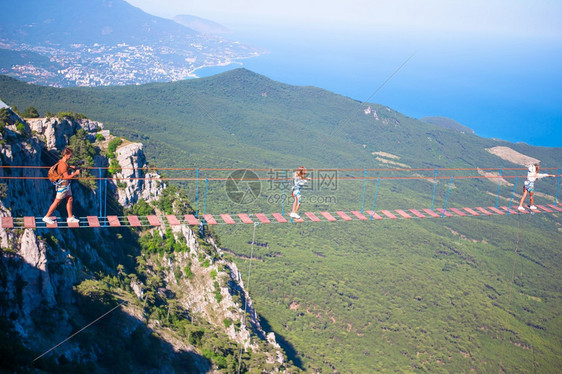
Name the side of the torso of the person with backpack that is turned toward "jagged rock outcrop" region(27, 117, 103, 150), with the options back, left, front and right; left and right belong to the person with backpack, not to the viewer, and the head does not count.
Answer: left

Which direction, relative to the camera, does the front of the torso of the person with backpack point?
to the viewer's right

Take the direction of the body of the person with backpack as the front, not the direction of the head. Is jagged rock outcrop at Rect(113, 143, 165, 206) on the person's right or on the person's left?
on the person's left
